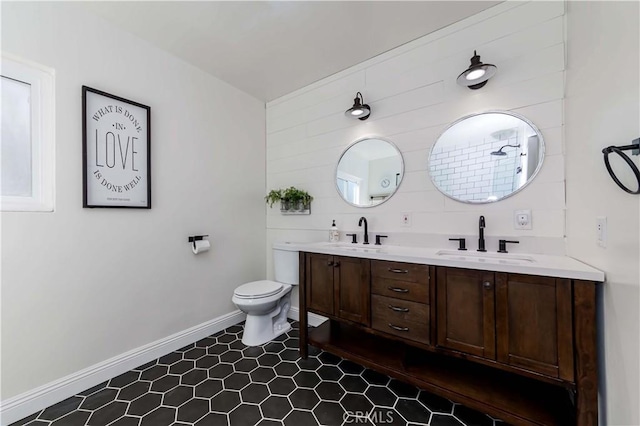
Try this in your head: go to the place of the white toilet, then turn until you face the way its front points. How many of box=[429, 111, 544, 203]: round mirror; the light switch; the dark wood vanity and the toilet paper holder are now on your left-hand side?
3

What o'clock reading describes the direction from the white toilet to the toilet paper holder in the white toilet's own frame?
The toilet paper holder is roughly at 2 o'clock from the white toilet.

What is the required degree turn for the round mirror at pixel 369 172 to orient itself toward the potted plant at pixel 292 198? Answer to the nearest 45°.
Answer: approximately 90° to its right

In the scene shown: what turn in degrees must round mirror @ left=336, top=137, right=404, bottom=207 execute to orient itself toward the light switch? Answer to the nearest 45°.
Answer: approximately 45° to its left

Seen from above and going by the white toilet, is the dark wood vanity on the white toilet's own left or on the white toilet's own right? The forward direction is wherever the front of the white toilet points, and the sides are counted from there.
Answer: on the white toilet's own left

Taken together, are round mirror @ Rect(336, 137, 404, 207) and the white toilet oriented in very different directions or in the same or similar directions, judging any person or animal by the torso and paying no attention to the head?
same or similar directions

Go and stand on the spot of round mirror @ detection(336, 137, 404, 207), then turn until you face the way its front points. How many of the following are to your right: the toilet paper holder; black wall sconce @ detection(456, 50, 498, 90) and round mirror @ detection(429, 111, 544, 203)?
1

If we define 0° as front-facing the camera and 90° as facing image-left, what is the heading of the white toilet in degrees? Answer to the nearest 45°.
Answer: approximately 45°

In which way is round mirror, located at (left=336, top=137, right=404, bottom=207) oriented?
toward the camera
